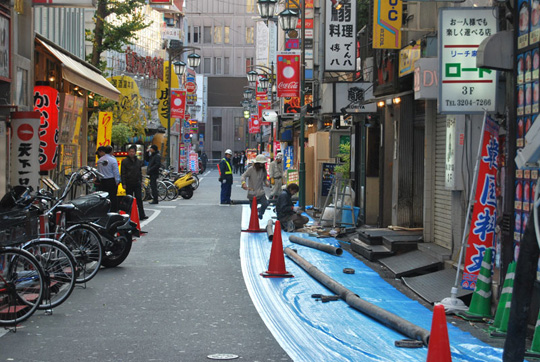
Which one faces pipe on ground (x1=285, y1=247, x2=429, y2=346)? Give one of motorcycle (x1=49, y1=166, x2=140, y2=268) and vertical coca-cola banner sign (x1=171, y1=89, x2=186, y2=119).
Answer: the vertical coca-cola banner sign

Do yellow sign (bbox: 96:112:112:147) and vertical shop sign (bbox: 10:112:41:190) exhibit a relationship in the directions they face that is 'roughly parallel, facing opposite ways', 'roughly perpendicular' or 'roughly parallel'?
roughly parallel

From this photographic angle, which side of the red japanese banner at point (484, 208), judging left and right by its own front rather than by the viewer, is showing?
front

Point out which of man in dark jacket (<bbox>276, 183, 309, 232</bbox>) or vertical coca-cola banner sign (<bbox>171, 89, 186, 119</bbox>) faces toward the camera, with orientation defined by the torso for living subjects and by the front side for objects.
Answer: the vertical coca-cola banner sign

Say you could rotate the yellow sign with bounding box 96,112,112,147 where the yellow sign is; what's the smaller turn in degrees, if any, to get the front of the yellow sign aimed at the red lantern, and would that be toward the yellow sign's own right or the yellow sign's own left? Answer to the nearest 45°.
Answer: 0° — it already faces it

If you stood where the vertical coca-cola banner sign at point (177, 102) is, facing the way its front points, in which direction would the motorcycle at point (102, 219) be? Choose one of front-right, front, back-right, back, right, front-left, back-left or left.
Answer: front

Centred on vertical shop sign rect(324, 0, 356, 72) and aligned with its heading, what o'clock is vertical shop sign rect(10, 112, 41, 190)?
vertical shop sign rect(10, 112, 41, 190) is roughly at 1 o'clock from vertical shop sign rect(324, 0, 356, 72).

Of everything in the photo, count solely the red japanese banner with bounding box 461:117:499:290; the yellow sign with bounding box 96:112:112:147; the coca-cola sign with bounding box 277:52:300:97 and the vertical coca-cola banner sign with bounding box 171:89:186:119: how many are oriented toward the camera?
4

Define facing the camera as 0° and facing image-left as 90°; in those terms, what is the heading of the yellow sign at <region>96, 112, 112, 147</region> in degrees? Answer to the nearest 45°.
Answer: approximately 0°

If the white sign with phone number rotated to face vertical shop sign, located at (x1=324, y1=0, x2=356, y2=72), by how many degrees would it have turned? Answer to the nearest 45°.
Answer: approximately 180°

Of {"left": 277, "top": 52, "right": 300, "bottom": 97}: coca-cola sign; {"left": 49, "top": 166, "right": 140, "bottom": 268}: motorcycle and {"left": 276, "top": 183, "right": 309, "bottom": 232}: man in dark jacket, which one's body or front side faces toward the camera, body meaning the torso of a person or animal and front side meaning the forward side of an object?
the coca-cola sign

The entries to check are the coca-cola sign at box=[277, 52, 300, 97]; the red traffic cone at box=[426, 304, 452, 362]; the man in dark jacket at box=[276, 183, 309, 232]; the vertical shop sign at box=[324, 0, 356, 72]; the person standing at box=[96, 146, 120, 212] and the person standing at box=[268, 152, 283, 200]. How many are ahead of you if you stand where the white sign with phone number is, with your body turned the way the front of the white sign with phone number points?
1

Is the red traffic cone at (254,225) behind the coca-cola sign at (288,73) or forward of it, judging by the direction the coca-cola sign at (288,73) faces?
forward

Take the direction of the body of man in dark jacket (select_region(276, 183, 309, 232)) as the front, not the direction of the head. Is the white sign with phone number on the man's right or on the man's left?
on the man's right

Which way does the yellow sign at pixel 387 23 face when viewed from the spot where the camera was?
facing the viewer

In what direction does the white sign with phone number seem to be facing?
toward the camera

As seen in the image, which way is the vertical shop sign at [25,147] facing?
toward the camera

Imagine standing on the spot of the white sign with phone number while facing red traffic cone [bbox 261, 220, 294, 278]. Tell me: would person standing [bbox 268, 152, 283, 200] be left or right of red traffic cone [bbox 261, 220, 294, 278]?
right
